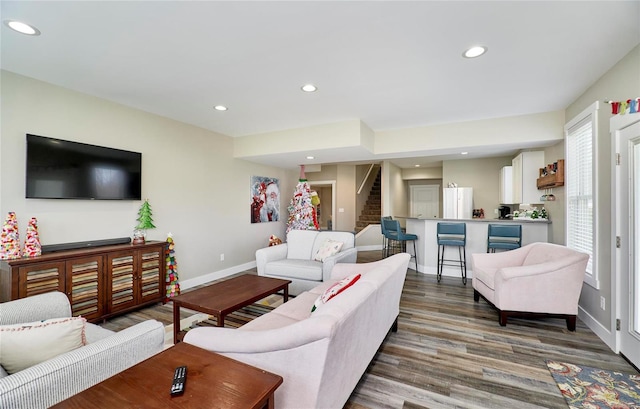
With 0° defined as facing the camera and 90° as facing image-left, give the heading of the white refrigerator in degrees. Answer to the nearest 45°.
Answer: approximately 0°

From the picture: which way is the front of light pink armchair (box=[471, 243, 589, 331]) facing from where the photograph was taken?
facing to the left of the viewer

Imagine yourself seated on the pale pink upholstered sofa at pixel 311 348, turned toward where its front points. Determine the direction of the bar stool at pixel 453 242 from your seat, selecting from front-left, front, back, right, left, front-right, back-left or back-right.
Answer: right

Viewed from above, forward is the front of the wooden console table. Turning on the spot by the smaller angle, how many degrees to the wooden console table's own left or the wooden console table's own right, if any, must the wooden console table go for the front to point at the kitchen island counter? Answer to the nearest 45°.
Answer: approximately 45° to the wooden console table's own left

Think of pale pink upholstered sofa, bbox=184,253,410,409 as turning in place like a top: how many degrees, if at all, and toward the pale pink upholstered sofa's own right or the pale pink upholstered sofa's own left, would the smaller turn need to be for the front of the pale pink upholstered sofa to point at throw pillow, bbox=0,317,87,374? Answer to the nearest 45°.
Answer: approximately 45° to the pale pink upholstered sofa's own left

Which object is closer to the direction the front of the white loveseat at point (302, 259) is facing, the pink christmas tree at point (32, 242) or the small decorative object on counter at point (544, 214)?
the pink christmas tree

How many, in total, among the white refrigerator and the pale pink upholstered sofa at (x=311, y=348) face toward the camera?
1

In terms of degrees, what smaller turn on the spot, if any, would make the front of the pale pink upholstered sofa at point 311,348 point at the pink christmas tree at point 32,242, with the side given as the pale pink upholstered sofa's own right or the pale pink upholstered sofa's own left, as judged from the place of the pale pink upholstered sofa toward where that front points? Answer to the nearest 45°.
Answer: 0° — it already faces it

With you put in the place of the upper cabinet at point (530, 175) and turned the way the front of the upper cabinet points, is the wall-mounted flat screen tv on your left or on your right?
on your left

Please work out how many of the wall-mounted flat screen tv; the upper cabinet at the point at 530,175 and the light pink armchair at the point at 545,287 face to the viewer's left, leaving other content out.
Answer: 2
